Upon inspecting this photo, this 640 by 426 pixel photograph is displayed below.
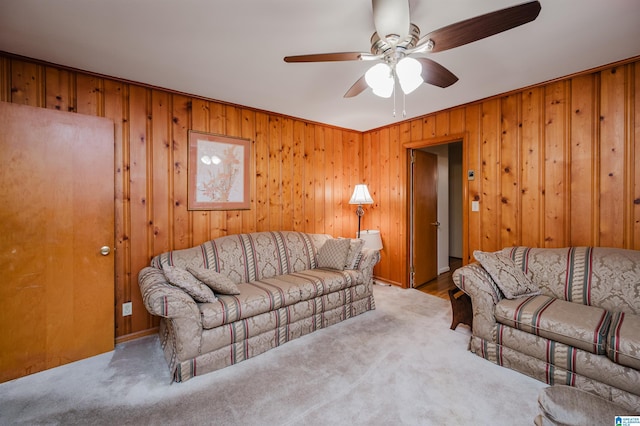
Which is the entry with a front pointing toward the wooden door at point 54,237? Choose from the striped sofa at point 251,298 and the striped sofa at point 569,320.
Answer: the striped sofa at point 569,320

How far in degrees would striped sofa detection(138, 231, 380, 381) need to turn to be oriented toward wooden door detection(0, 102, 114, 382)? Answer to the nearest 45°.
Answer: approximately 135° to its right

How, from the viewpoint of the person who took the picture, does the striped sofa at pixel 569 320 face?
facing the viewer and to the left of the viewer

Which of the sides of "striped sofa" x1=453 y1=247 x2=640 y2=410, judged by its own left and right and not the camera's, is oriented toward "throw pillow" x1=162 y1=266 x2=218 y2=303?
front

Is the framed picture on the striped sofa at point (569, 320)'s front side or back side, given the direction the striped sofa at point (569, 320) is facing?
on the front side

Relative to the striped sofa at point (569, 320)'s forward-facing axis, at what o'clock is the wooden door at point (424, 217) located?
The wooden door is roughly at 3 o'clock from the striped sofa.

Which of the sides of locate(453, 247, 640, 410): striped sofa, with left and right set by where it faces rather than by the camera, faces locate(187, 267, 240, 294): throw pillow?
front

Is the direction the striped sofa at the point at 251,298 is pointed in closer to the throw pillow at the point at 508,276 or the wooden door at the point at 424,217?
the throw pillow

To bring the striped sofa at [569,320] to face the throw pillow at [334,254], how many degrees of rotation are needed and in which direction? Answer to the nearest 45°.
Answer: approximately 45° to its right

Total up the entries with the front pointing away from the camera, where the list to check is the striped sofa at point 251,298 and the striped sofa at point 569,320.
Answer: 0
